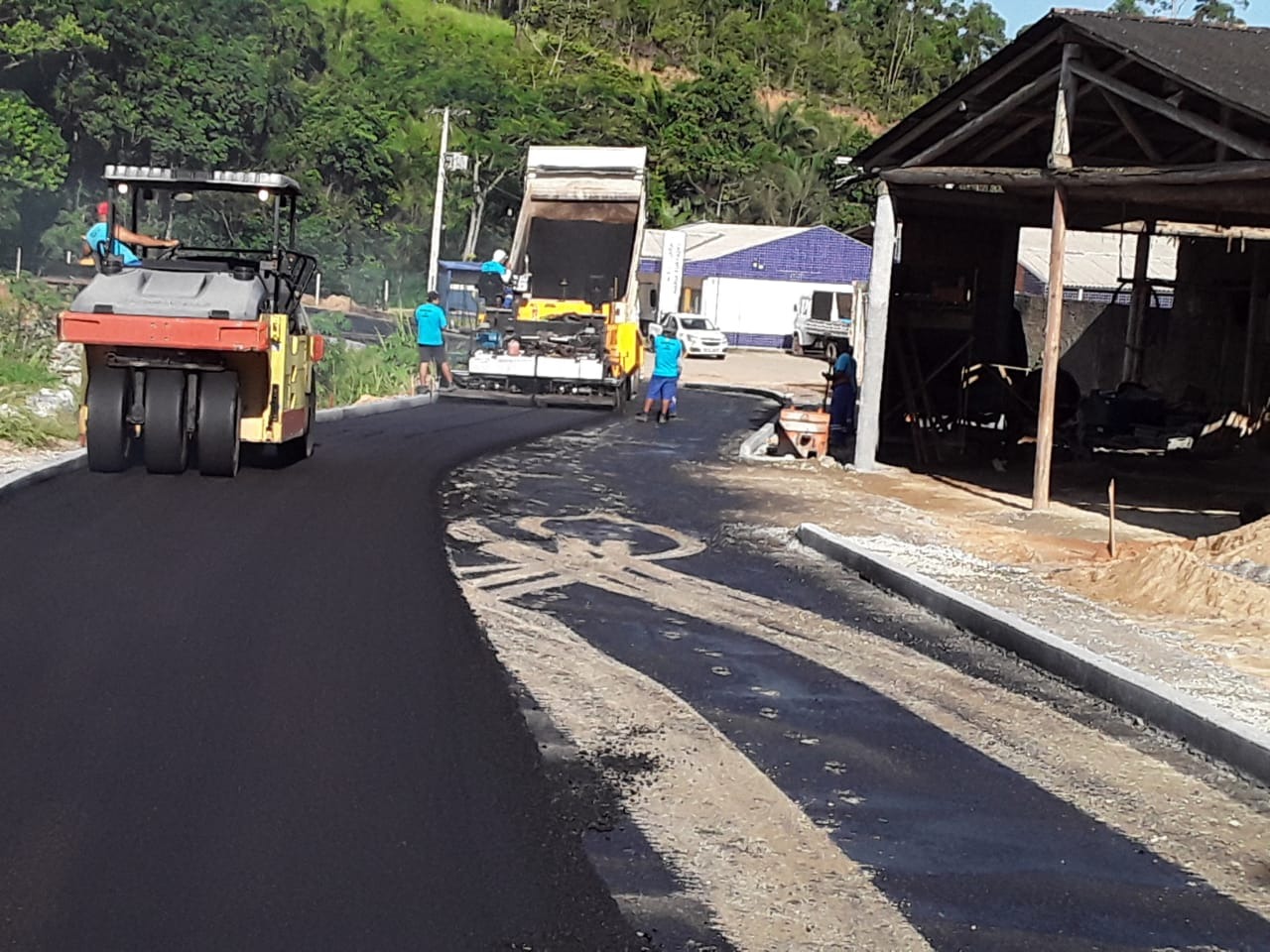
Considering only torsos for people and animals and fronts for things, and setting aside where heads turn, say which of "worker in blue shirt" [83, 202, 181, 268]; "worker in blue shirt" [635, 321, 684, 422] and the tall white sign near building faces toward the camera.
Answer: the tall white sign near building

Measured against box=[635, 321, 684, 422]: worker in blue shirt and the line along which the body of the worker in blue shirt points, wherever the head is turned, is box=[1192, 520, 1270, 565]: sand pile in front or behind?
behind

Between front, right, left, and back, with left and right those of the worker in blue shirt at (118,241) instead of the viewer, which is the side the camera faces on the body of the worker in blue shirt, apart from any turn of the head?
right

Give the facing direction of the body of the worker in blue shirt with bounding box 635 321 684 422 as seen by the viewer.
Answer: away from the camera

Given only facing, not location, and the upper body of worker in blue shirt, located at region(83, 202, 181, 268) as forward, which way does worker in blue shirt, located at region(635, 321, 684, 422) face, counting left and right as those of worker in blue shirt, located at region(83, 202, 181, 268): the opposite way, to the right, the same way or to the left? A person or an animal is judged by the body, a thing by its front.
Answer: to the left

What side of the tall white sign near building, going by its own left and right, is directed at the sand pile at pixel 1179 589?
front

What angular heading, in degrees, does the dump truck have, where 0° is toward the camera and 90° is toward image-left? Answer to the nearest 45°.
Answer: approximately 180°

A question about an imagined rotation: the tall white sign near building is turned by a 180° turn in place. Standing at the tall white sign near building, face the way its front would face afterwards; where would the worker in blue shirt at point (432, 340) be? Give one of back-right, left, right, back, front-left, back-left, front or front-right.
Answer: back

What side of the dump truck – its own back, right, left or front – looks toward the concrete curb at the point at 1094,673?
back

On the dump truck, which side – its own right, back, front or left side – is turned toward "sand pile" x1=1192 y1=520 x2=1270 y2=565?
back

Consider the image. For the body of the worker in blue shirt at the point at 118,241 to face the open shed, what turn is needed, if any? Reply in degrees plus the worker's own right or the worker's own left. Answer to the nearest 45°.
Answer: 0° — they already face it

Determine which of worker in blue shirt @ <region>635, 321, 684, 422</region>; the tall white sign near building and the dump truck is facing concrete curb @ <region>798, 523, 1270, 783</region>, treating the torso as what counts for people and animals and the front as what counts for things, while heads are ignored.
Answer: the tall white sign near building

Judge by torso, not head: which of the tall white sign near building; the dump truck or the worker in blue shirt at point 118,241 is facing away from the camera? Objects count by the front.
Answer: the dump truck
